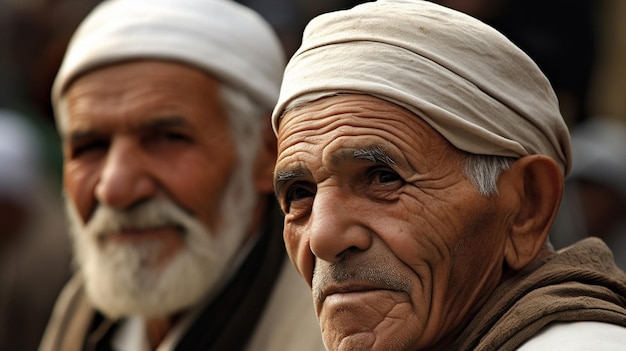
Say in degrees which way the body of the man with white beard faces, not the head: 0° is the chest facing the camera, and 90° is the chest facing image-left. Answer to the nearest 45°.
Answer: approximately 45°

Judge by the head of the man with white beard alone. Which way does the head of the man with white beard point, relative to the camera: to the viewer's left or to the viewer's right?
to the viewer's left
